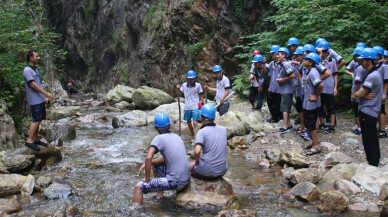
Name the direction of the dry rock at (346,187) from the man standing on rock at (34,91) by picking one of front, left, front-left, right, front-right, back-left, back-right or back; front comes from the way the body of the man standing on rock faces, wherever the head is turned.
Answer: front-right

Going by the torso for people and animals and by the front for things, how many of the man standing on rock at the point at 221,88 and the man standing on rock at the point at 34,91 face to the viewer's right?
1

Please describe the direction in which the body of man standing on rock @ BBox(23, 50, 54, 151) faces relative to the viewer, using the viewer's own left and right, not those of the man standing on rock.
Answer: facing to the right of the viewer

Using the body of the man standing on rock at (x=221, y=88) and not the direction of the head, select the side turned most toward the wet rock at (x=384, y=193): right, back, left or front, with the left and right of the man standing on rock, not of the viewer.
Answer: left

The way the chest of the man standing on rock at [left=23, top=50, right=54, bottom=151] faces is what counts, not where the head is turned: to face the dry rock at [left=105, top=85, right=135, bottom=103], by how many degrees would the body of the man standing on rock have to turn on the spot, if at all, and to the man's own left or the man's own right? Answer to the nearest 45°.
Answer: approximately 90° to the man's own left

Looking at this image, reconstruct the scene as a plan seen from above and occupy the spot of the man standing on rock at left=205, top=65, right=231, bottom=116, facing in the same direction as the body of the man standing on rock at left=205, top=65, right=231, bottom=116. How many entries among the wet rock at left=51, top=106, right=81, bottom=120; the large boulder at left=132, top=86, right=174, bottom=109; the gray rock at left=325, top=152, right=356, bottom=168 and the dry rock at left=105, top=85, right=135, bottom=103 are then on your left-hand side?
1

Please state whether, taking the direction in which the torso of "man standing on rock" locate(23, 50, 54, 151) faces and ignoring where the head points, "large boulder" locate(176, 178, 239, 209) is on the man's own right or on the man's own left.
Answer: on the man's own right

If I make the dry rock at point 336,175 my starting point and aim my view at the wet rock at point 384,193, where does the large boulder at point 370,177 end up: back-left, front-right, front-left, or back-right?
front-left

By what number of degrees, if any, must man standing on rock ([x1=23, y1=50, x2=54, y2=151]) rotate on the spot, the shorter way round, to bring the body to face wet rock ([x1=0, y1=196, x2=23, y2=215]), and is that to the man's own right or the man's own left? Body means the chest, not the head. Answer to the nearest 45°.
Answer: approximately 90° to the man's own right

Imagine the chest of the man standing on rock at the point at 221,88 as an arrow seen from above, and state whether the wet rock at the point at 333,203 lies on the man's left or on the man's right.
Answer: on the man's left

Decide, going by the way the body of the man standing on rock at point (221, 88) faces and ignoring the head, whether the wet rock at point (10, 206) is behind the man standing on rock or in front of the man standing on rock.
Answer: in front

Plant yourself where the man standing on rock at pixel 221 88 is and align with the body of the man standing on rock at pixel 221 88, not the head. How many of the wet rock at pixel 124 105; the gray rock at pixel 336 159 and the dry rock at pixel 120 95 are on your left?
1

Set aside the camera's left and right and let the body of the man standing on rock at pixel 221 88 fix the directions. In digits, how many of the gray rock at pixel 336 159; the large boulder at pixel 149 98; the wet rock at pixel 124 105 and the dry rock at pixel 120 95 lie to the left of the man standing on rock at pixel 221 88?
1
